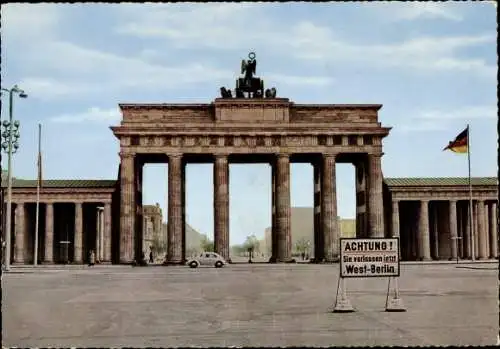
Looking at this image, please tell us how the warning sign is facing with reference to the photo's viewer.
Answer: facing the viewer
